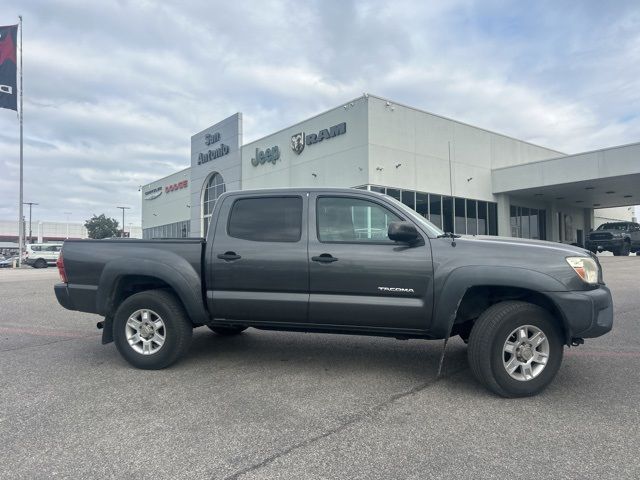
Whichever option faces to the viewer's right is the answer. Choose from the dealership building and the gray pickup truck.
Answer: the gray pickup truck

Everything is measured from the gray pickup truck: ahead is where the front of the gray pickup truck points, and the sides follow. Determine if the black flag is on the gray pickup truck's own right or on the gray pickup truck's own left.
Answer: on the gray pickup truck's own left

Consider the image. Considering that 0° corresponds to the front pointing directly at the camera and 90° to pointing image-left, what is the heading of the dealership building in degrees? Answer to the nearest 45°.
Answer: approximately 45°

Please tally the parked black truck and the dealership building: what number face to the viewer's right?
0

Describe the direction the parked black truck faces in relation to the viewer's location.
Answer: facing the viewer and to the left of the viewer

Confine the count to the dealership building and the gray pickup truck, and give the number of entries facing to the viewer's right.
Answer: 1

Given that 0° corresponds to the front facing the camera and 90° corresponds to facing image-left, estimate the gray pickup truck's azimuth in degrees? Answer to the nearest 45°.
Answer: approximately 270°

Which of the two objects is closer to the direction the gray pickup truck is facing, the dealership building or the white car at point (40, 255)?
the dealership building

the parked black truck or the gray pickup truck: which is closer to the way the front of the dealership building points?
the gray pickup truck
